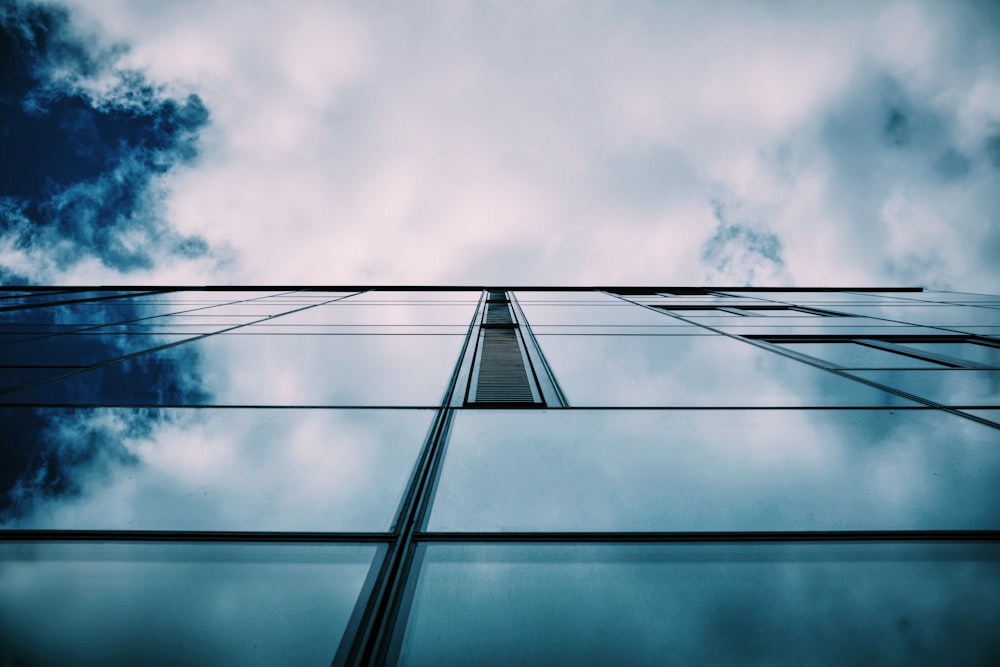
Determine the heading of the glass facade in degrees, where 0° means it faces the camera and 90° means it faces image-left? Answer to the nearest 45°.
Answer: approximately 0°
